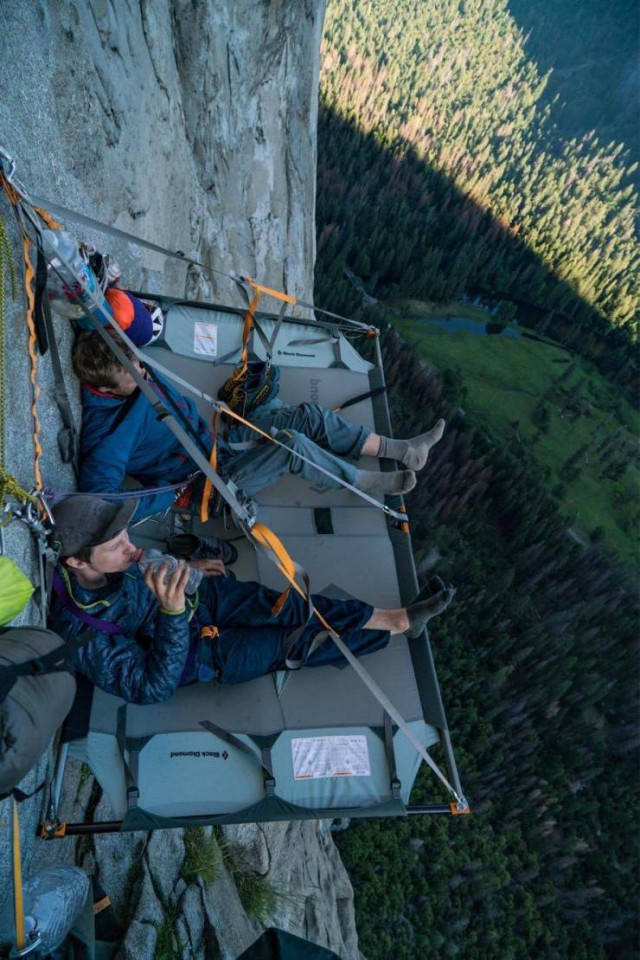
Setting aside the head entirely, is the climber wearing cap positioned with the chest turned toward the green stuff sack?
no

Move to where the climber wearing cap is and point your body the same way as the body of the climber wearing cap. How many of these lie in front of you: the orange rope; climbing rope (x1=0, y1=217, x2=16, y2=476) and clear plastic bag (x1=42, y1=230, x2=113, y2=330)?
0

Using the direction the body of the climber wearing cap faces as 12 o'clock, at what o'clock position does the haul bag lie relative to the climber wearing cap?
The haul bag is roughly at 3 o'clock from the climber wearing cap.

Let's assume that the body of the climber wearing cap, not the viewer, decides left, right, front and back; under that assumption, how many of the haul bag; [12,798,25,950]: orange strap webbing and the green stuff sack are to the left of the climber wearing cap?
0

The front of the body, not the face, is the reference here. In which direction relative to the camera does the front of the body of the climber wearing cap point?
to the viewer's right

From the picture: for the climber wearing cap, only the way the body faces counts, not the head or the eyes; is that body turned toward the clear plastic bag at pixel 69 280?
no

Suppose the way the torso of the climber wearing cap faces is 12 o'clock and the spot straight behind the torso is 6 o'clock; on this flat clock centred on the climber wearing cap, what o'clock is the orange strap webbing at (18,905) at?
The orange strap webbing is roughly at 3 o'clock from the climber wearing cap.
